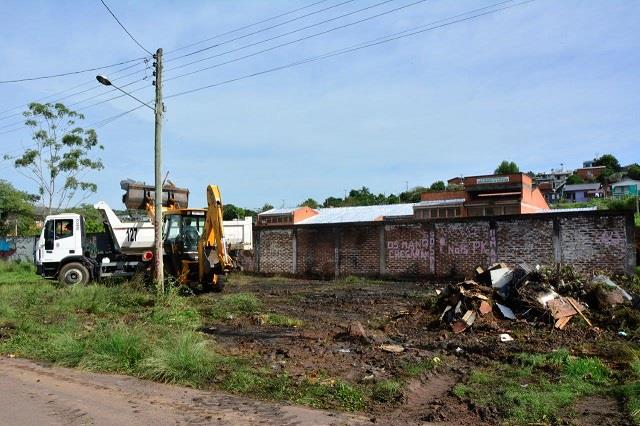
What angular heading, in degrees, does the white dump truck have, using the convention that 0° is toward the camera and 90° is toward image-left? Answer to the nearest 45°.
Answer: approximately 90°

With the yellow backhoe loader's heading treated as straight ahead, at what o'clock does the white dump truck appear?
The white dump truck is roughly at 12 o'clock from the yellow backhoe loader.

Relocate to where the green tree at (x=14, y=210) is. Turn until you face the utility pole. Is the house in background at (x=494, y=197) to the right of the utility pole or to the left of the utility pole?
left

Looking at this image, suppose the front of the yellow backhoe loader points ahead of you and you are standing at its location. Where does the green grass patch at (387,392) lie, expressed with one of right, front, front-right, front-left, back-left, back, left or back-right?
back-left

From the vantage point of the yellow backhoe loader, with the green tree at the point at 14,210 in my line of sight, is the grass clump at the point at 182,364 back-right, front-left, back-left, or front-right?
back-left

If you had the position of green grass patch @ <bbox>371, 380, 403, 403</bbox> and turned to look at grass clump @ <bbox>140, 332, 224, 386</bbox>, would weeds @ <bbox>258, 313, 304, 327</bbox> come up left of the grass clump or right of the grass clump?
right
